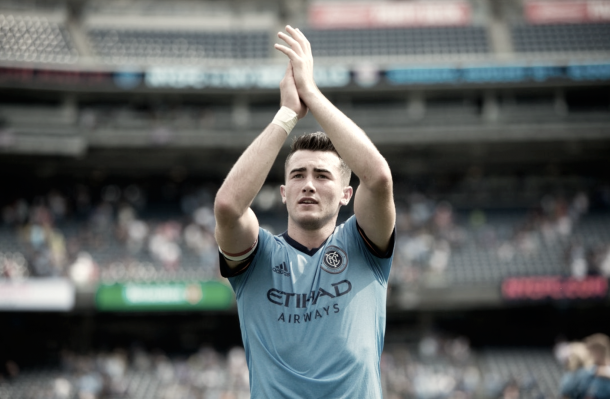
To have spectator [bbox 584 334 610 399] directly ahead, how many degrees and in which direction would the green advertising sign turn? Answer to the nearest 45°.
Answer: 0° — it already faces them

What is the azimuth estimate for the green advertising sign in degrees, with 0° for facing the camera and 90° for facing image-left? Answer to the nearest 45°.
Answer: approximately 0°

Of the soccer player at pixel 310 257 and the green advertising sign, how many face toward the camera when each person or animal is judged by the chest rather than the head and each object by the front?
2

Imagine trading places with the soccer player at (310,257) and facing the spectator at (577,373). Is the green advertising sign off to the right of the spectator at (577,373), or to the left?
left

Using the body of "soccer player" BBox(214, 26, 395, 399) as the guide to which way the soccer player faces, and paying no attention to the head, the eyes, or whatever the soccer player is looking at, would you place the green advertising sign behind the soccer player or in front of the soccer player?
behind

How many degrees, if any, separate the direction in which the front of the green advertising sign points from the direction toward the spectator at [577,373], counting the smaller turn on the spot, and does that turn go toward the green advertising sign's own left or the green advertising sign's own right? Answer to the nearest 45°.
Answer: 0° — it already faces them

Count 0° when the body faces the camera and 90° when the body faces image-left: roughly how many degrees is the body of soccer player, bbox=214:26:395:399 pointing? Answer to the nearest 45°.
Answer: approximately 0°

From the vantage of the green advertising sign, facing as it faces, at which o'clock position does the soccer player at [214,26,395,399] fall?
The soccer player is roughly at 12 o'clock from the green advertising sign.
